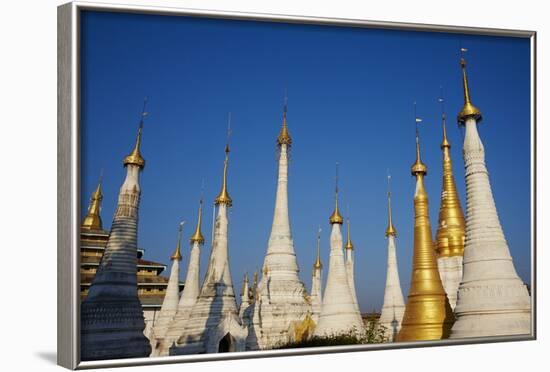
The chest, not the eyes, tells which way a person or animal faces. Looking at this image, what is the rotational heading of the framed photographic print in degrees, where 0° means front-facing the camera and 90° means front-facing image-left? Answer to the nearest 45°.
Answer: approximately 315°
